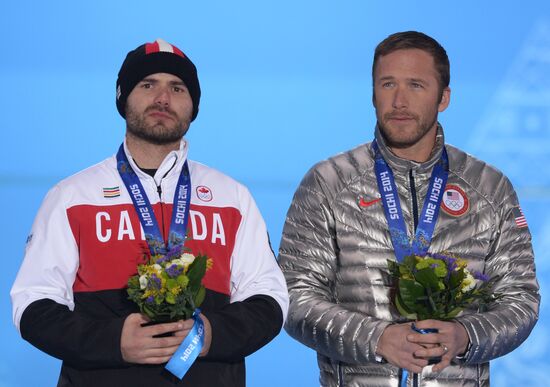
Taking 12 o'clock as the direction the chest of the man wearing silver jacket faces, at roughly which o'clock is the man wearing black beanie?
The man wearing black beanie is roughly at 2 o'clock from the man wearing silver jacket.

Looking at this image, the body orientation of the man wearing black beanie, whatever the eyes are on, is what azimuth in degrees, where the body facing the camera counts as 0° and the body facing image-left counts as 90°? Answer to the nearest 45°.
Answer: approximately 0°

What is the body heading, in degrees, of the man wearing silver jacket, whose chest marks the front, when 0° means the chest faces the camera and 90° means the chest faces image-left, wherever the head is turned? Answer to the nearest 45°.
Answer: approximately 0°

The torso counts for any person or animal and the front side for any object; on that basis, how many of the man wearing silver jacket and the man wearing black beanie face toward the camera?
2

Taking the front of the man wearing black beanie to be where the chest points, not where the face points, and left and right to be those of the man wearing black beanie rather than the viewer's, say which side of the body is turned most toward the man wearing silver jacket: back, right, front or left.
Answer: left
